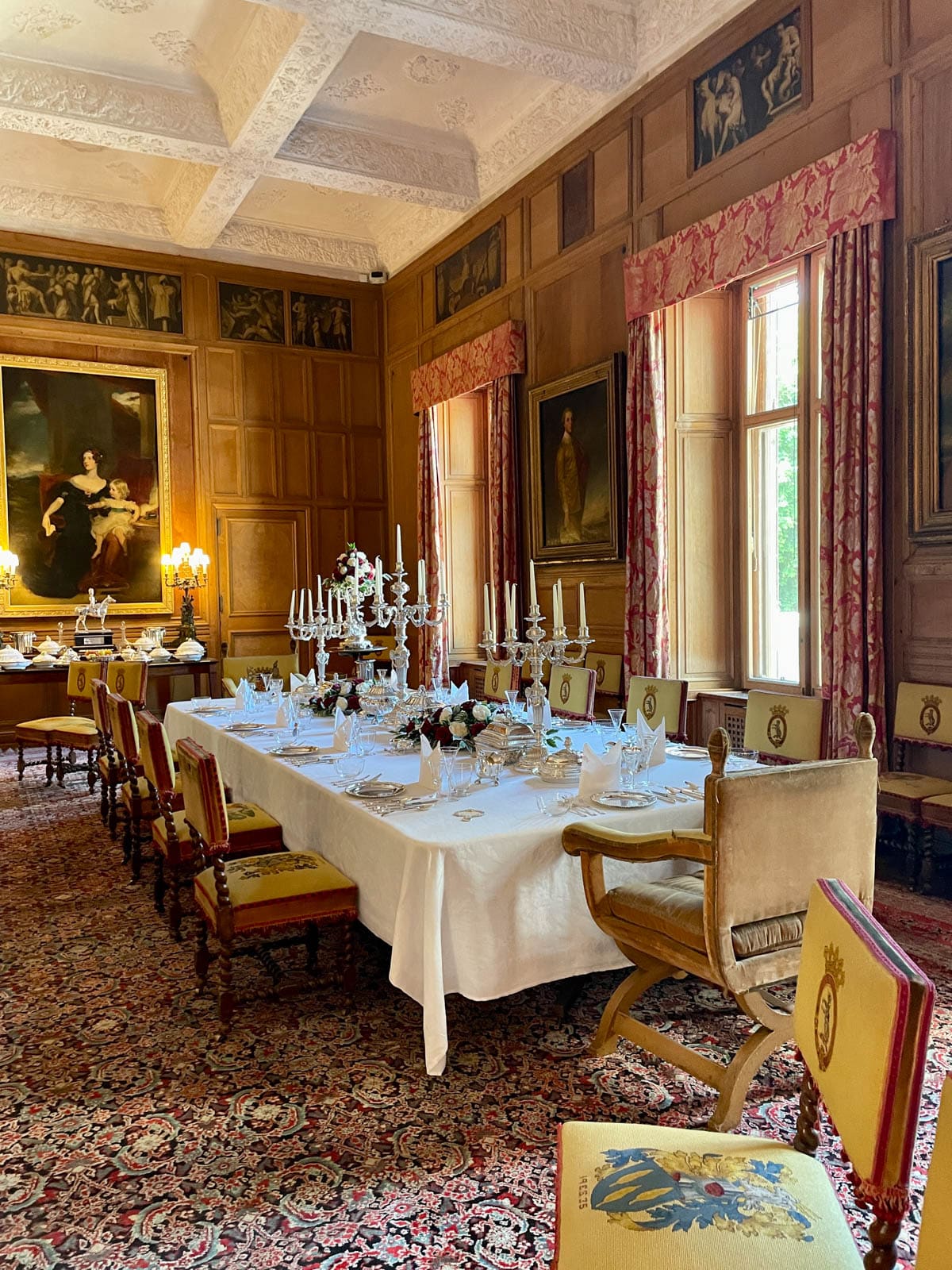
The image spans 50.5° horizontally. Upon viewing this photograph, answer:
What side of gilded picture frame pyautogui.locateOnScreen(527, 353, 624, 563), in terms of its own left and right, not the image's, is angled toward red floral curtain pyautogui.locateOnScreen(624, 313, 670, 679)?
left

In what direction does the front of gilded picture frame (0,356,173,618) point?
toward the camera

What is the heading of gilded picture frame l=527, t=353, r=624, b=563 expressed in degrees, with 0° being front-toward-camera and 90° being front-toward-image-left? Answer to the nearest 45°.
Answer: approximately 45°

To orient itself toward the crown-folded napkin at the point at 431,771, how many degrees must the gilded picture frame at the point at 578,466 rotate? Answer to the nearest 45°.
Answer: approximately 45° to its left

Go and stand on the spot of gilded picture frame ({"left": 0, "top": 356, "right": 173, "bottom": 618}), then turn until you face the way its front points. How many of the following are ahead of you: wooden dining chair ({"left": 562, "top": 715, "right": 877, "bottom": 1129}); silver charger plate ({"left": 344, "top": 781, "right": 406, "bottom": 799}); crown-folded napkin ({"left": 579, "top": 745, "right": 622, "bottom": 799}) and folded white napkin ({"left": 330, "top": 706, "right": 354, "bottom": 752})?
4

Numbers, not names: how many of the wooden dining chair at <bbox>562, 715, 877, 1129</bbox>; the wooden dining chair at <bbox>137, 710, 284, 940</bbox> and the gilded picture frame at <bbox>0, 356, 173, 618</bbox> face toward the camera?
1

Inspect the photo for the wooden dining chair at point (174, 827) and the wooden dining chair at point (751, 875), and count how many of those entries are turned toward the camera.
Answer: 0

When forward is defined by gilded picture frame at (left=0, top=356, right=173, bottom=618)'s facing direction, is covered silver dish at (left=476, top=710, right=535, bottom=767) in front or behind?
in front

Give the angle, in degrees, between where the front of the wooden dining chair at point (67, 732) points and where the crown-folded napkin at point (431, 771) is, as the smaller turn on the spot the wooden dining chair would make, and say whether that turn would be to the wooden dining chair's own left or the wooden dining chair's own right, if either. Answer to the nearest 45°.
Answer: approximately 45° to the wooden dining chair's own left

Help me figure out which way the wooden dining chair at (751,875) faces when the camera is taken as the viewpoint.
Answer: facing away from the viewer and to the left of the viewer

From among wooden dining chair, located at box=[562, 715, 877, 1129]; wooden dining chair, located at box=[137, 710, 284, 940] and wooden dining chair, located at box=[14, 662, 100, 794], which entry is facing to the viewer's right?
wooden dining chair, located at box=[137, 710, 284, 940]

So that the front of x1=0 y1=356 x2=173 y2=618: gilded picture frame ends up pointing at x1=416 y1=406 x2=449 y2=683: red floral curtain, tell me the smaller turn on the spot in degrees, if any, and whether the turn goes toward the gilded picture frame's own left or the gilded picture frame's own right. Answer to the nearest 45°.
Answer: approximately 90° to the gilded picture frame's own left

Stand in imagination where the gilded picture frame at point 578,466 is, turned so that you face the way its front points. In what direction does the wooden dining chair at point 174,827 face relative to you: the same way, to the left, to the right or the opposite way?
the opposite way

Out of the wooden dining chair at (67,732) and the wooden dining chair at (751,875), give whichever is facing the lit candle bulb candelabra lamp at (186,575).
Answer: the wooden dining chair at (751,875)

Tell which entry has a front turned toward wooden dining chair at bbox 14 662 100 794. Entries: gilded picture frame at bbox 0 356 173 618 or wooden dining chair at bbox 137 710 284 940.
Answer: the gilded picture frame

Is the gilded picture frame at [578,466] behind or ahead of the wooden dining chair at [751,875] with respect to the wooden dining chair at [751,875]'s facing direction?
ahead

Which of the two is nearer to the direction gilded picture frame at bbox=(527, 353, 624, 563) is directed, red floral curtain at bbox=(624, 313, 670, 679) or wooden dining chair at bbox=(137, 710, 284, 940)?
the wooden dining chair

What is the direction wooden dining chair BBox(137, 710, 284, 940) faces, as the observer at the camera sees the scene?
facing to the right of the viewer

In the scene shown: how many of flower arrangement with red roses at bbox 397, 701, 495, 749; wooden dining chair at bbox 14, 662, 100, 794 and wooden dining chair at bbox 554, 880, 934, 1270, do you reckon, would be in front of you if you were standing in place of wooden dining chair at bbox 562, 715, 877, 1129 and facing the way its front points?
2
